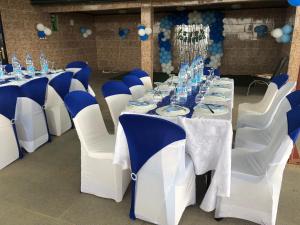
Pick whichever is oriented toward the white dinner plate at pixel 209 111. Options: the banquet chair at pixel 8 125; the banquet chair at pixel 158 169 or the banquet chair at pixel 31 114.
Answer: the banquet chair at pixel 158 169

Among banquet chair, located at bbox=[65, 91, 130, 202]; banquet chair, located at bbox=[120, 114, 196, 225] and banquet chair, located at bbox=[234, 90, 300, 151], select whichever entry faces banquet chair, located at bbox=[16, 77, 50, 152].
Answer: banquet chair, located at bbox=[234, 90, 300, 151]

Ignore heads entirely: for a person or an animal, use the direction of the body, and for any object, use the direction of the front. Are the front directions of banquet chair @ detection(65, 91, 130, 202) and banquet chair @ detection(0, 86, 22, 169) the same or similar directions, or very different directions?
very different directions

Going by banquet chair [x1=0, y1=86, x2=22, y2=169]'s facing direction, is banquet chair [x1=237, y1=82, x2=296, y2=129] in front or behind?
behind

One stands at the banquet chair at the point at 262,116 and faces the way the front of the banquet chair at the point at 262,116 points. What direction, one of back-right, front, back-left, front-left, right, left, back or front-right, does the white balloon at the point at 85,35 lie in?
front-right

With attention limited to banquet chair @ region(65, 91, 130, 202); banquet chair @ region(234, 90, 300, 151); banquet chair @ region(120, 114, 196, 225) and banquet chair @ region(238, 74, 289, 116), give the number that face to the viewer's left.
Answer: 2

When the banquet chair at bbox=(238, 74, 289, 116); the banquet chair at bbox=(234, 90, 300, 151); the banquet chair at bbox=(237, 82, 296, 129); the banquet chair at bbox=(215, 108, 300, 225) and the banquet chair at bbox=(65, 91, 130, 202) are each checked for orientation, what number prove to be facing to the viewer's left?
4

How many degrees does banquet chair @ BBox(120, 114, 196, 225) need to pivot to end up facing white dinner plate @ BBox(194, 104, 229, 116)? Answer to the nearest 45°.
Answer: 0° — it already faces it

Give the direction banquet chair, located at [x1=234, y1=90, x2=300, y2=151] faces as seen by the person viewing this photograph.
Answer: facing to the left of the viewer

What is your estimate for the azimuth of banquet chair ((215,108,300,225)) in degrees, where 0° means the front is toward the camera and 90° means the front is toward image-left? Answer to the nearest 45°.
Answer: approximately 90°

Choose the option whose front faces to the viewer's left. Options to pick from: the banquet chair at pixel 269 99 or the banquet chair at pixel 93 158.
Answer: the banquet chair at pixel 269 99

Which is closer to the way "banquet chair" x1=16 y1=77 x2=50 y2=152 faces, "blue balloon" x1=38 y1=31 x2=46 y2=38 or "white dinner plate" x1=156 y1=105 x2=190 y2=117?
the blue balloon

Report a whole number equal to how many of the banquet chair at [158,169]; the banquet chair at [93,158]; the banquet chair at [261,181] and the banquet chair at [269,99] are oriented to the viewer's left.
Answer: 2

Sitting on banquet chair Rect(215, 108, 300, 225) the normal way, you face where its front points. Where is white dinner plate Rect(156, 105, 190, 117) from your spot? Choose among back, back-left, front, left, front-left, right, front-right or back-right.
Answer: front

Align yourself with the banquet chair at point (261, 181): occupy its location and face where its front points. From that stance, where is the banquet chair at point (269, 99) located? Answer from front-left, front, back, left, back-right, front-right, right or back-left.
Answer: right

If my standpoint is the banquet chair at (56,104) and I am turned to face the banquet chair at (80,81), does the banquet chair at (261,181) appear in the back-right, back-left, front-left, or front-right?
back-right

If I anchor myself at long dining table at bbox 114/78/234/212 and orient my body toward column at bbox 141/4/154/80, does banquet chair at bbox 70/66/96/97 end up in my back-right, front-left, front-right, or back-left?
front-left

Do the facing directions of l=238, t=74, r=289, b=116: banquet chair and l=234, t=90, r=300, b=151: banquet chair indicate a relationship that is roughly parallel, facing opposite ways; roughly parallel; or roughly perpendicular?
roughly parallel
